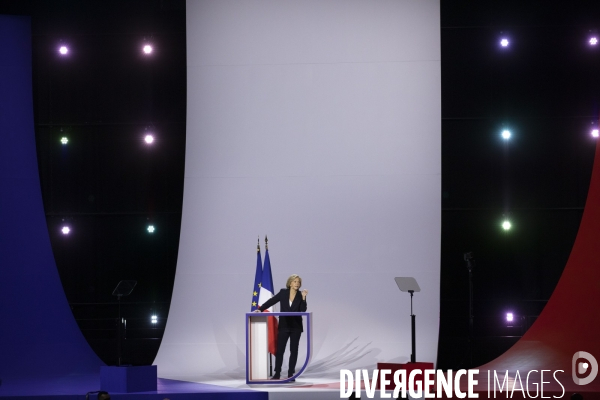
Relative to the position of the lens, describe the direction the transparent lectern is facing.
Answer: facing the viewer

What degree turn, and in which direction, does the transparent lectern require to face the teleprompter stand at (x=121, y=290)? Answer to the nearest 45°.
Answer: approximately 135° to its right
